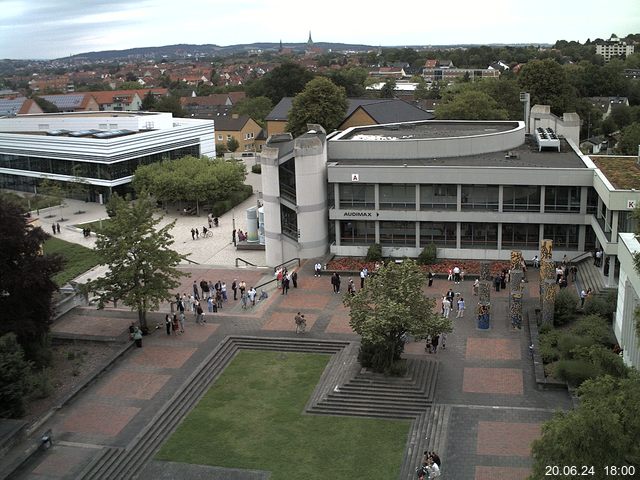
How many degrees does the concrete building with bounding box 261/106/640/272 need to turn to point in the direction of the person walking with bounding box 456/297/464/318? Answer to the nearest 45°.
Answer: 0° — it already faces them

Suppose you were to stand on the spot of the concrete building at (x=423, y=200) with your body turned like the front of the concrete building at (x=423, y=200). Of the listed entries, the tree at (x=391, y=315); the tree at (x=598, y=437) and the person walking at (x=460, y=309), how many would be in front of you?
3

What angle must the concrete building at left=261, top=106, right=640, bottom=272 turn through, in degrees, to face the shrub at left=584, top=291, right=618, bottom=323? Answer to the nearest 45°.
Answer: approximately 45° to its left

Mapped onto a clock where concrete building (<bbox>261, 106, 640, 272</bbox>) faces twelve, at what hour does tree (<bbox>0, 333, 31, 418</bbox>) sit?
The tree is roughly at 1 o'clock from the concrete building.

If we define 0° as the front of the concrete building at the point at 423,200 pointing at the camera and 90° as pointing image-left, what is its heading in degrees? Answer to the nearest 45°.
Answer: approximately 0°

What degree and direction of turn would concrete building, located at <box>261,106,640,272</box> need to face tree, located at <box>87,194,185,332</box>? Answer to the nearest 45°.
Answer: approximately 45° to its right
